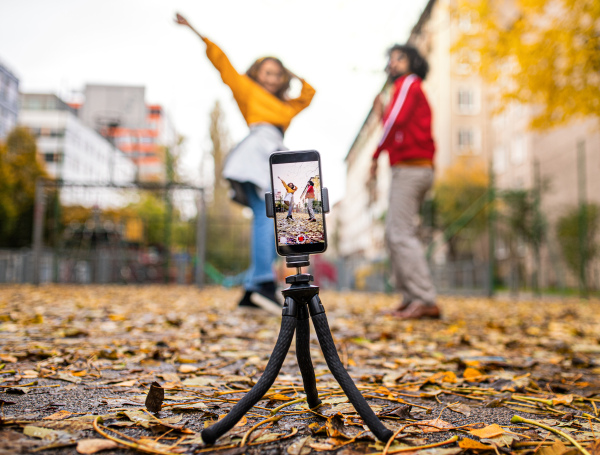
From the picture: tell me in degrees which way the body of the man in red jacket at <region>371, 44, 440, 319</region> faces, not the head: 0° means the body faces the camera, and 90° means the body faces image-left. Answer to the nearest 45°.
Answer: approximately 90°

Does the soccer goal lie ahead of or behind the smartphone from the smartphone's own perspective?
behind

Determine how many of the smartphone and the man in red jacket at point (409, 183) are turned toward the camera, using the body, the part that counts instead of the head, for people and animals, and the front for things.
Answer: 1

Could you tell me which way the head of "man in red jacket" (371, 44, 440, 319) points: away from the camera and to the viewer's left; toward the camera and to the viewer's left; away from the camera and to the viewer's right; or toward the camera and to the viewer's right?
toward the camera and to the viewer's left

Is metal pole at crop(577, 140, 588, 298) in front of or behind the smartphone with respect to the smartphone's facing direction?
behind

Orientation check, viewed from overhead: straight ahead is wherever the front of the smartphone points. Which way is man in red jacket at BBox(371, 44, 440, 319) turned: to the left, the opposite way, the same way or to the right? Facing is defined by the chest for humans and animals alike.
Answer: to the right

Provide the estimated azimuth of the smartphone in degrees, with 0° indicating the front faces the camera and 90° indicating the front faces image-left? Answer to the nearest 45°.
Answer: approximately 0°

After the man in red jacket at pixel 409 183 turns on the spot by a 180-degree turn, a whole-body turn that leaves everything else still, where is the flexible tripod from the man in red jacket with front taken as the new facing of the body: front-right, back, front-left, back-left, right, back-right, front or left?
right
